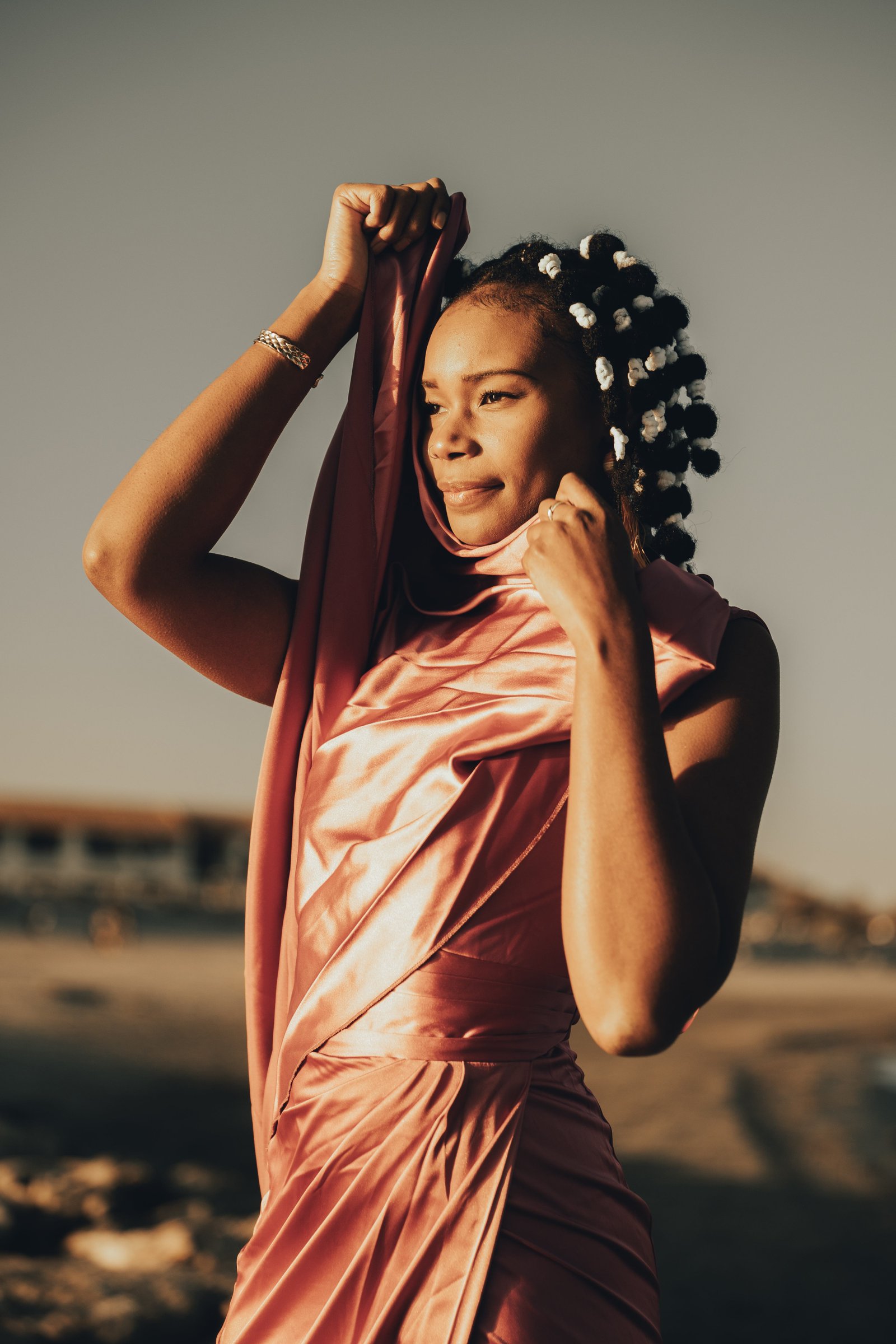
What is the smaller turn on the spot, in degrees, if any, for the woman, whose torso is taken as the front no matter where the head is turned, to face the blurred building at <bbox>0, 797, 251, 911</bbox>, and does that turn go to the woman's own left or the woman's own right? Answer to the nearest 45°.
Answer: approximately 135° to the woman's own right

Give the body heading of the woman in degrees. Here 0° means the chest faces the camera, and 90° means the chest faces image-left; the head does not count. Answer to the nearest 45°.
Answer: approximately 45°

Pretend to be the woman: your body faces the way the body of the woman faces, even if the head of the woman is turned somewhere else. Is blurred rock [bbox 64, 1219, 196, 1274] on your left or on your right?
on your right

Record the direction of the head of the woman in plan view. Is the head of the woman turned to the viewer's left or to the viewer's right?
to the viewer's left
